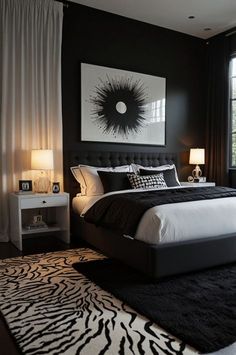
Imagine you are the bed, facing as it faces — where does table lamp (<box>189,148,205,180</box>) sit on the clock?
The table lamp is roughly at 8 o'clock from the bed.

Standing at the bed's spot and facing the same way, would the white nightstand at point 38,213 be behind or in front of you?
behind

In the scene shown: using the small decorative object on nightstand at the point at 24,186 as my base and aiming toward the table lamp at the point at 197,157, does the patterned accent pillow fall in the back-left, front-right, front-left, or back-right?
front-right

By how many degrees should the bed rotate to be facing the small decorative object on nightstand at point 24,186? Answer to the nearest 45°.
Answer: approximately 180°

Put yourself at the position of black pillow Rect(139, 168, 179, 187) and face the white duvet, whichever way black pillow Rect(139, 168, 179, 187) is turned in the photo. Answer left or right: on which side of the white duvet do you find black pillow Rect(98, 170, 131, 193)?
right

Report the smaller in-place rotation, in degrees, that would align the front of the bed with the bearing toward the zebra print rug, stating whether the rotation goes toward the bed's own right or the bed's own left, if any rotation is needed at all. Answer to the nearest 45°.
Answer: approximately 90° to the bed's own right

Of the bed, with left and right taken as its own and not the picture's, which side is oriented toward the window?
left

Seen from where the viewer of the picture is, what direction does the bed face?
facing the viewer and to the right of the viewer

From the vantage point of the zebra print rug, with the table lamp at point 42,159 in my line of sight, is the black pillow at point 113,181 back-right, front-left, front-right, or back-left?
front-right

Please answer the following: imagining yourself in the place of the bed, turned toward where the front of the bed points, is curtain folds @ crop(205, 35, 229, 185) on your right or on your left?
on your left
